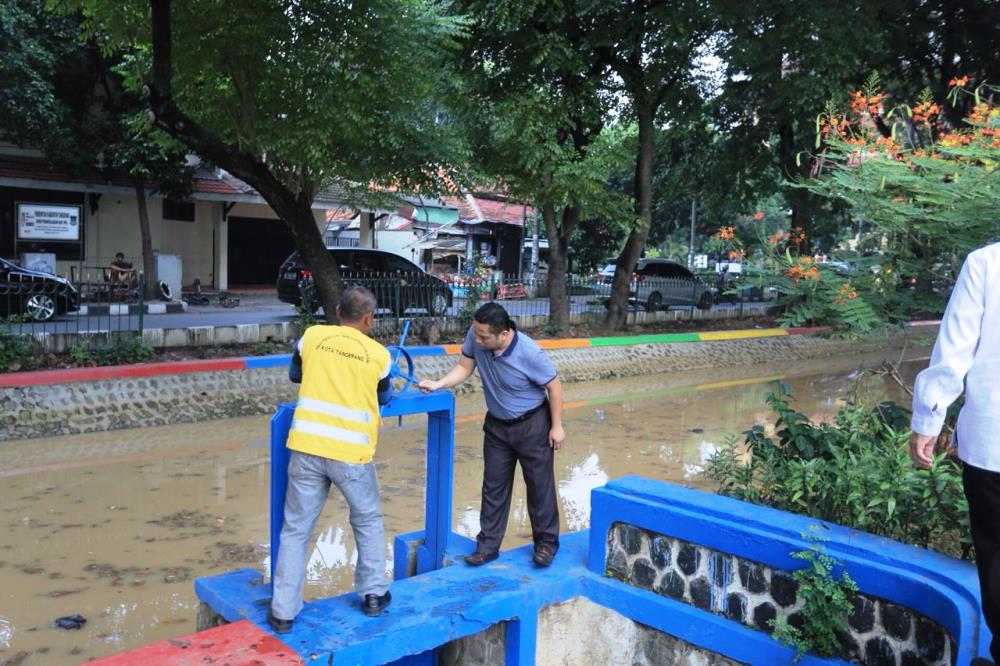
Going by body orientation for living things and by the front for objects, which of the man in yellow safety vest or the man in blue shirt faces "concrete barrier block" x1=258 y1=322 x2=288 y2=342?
the man in yellow safety vest

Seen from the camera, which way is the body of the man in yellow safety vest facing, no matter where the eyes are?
away from the camera

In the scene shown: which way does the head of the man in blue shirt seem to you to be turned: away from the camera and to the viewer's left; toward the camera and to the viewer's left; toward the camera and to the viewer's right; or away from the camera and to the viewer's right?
toward the camera and to the viewer's left

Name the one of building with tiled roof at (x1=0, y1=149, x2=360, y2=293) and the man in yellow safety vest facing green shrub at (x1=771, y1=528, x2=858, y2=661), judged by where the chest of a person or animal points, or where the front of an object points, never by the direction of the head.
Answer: the building with tiled roof

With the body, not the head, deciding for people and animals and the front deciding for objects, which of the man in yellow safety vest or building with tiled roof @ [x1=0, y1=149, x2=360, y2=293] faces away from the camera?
the man in yellow safety vest

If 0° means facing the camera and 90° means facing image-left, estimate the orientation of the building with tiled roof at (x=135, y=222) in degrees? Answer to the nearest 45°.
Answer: approximately 0°

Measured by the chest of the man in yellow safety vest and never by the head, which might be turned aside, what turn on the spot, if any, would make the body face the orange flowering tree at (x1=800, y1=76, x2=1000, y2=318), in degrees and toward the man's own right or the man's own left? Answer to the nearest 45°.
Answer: approximately 90° to the man's own right

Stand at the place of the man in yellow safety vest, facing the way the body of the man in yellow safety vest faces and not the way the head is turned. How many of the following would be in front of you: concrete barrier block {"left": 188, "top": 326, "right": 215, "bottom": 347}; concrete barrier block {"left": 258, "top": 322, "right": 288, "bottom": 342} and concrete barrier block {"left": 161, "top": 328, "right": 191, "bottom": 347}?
3

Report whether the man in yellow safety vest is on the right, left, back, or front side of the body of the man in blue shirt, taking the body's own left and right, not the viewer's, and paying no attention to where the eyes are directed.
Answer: front

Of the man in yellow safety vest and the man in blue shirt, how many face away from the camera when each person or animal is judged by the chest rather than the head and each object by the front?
1

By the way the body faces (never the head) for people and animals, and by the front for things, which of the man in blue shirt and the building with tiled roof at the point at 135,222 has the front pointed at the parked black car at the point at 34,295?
the building with tiled roof

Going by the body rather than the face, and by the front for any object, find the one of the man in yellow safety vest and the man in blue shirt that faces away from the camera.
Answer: the man in yellow safety vest
